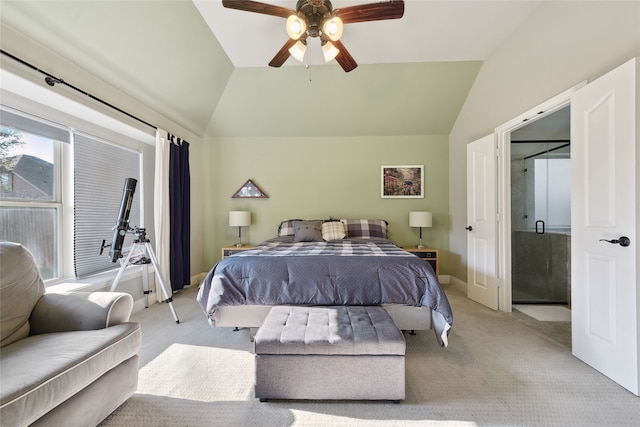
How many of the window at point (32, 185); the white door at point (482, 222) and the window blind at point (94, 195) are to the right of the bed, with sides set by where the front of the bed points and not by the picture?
2

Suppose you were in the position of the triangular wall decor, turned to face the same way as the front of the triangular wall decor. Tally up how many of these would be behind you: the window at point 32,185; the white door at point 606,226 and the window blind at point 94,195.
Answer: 0

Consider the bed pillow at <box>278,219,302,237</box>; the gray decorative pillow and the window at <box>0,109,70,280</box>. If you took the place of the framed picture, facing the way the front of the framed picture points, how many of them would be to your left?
0

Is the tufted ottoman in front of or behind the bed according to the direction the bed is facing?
in front

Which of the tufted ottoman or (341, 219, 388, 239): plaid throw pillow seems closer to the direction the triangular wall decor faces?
the tufted ottoman

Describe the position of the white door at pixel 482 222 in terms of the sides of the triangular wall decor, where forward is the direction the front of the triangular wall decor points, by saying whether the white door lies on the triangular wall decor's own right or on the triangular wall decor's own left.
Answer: on the triangular wall decor's own left

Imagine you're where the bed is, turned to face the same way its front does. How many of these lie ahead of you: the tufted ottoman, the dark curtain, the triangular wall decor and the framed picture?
1

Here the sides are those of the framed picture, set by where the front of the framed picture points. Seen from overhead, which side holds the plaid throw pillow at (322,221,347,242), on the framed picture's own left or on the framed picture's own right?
on the framed picture's own right

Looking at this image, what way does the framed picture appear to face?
toward the camera

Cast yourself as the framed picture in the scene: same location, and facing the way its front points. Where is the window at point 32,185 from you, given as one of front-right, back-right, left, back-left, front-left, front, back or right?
front-right

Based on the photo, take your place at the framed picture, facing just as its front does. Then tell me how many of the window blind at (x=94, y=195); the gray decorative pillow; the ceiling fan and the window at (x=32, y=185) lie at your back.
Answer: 0

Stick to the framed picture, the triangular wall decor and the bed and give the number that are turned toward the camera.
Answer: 3

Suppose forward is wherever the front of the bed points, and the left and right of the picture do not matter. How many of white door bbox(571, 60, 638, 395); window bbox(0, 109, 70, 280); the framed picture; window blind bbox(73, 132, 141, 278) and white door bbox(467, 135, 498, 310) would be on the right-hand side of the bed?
2

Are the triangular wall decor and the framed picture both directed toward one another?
no

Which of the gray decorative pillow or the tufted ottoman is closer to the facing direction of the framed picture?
the tufted ottoman

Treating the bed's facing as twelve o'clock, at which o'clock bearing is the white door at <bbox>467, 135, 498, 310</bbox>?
The white door is roughly at 8 o'clock from the bed.

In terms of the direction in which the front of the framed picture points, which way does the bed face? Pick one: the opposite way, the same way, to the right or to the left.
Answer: the same way

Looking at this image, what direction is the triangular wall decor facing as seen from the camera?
toward the camera

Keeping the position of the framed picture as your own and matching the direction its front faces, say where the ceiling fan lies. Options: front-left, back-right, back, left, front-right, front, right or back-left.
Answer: front
